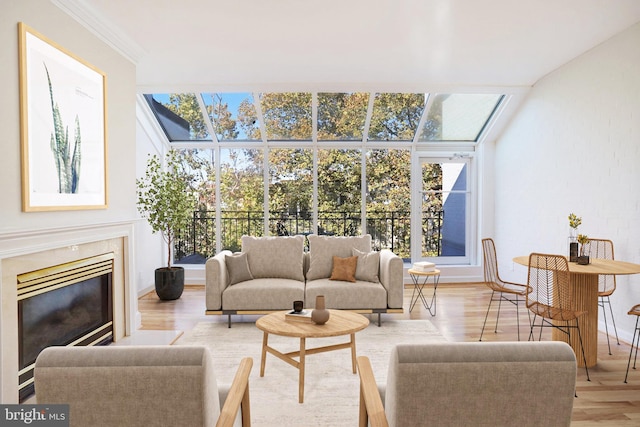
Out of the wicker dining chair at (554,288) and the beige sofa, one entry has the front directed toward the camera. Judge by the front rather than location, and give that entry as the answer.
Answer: the beige sofa

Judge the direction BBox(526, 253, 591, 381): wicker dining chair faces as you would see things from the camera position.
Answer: facing away from the viewer and to the right of the viewer

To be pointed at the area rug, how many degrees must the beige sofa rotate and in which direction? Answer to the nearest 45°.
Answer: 0° — it already faces it

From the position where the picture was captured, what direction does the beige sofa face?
facing the viewer

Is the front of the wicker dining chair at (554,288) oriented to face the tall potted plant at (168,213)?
no

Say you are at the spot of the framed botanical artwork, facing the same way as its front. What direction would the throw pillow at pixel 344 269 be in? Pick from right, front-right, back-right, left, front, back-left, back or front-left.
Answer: front-left

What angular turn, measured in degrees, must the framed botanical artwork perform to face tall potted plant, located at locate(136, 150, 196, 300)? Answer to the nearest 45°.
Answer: approximately 90° to its left

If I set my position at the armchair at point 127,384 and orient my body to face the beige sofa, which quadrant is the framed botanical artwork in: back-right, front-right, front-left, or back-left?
front-left

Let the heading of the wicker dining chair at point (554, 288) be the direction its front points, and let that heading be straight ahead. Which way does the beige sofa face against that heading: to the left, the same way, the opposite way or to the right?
to the right

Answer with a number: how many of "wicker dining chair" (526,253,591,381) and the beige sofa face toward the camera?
1

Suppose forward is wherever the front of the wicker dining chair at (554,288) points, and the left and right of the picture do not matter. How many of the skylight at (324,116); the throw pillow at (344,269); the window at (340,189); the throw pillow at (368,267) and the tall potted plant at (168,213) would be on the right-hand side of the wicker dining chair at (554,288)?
0

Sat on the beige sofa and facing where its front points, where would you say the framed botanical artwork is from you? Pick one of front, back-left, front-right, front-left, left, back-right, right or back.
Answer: front-right

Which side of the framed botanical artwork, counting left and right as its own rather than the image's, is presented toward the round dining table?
front

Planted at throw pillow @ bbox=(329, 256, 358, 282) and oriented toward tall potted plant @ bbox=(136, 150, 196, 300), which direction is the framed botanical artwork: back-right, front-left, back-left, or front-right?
front-left

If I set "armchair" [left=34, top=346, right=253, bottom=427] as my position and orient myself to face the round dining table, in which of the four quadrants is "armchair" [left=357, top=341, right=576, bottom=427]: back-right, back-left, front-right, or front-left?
front-right
